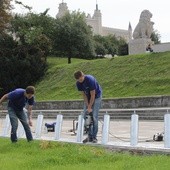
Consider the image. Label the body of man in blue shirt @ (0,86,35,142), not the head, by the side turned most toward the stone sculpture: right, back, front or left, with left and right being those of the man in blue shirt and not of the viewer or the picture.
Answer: left

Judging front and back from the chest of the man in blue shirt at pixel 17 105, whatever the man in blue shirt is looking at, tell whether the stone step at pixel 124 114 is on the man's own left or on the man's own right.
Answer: on the man's own left

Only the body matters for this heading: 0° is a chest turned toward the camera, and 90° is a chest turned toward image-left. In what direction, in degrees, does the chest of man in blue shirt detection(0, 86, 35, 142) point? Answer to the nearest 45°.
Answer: approximately 315°

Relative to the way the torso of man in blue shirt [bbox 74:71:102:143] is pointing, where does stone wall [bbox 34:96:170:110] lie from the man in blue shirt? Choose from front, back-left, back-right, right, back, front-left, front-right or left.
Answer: back-right

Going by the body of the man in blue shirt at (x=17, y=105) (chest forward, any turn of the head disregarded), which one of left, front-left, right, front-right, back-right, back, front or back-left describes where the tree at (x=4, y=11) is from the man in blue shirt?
back-left

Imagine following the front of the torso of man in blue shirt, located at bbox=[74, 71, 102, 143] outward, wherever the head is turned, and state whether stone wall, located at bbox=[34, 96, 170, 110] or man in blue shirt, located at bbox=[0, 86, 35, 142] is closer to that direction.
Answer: the man in blue shirt

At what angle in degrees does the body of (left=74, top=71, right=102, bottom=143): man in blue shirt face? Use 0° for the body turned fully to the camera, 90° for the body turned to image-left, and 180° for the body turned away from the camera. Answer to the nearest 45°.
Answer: approximately 45°

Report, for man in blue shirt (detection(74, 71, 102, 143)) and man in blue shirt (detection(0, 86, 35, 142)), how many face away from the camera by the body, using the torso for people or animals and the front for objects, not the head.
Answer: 0
